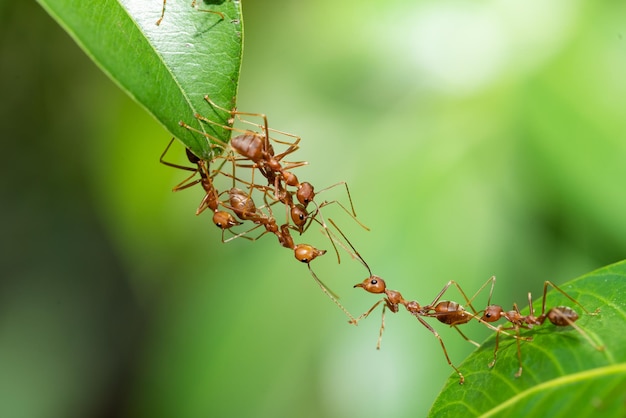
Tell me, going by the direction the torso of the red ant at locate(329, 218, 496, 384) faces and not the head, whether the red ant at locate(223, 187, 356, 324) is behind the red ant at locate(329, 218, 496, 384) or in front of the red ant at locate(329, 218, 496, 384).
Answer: in front

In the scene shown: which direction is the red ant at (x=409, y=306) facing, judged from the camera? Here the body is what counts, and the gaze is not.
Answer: to the viewer's left

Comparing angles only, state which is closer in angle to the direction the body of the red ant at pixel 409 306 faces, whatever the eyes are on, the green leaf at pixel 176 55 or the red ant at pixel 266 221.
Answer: the red ant
